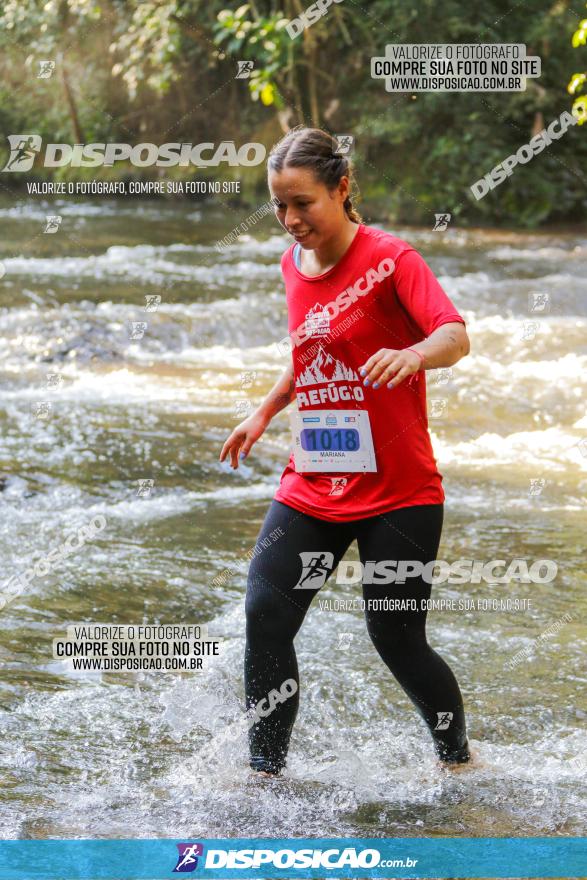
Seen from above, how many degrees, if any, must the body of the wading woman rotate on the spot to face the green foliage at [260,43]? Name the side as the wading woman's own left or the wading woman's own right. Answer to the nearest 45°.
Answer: approximately 135° to the wading woman's own right

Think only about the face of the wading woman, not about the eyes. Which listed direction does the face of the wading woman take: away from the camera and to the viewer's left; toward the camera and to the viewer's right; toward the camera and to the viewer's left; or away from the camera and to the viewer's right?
toward the camera and to the viewer's left

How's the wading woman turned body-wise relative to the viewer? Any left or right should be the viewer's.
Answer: facing the viewer and to the left of the viewer
